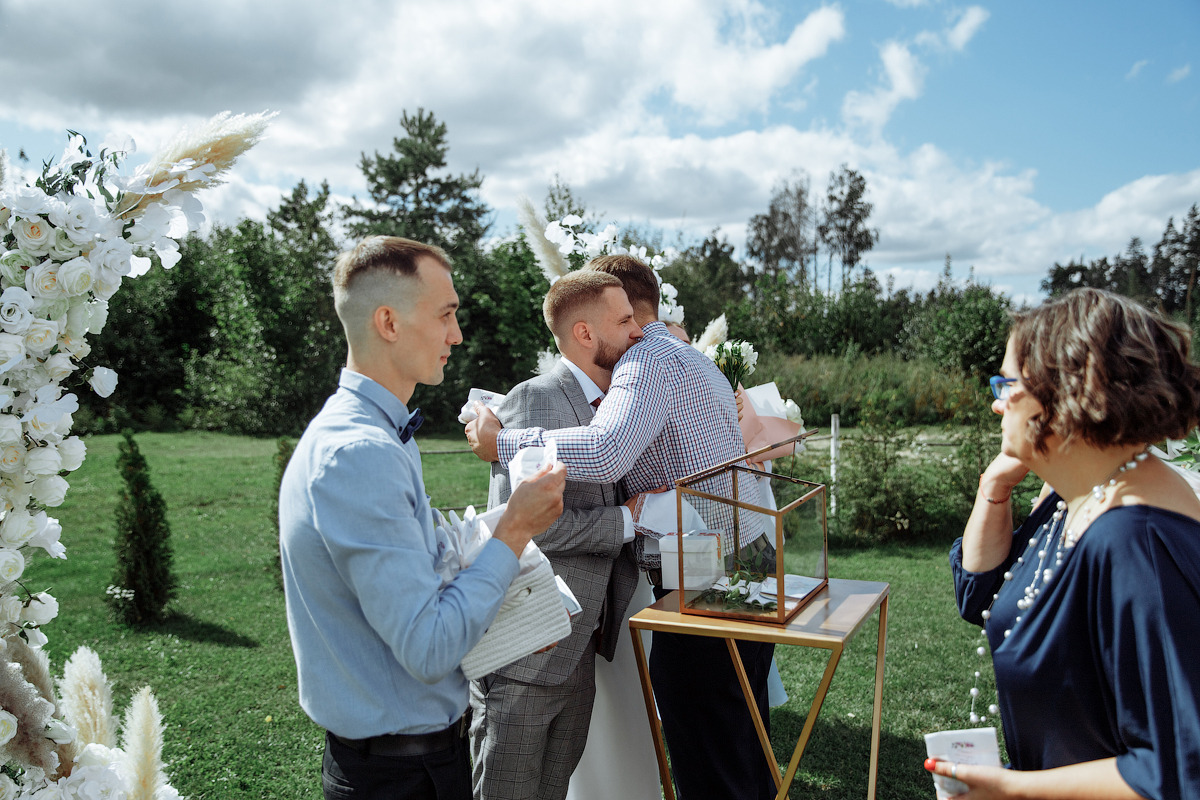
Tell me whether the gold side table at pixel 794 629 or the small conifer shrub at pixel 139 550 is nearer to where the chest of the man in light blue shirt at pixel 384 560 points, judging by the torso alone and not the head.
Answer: the gold side table

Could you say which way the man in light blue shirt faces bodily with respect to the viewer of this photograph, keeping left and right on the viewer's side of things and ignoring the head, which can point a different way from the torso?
facing to the right of the viewer

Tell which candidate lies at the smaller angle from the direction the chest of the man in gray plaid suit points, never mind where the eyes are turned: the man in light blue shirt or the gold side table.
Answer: the gold side table

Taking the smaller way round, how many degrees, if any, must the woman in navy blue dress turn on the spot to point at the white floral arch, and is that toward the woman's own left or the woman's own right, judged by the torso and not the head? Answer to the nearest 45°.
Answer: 0° — they already face it

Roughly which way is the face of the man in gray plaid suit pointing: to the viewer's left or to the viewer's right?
to the viewer's right

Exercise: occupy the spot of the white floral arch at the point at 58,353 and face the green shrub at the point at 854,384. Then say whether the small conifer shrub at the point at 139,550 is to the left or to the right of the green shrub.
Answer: left

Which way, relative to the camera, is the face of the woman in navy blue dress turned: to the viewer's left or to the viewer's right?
to the viewer's left

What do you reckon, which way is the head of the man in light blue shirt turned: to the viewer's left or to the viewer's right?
to the viewer's right

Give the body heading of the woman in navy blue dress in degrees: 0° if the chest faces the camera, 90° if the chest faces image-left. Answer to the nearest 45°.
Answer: approximately 90°

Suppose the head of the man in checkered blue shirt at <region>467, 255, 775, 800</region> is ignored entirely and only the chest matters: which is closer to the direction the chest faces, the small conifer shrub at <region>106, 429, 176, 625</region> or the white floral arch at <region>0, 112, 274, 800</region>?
the small conifer shrub

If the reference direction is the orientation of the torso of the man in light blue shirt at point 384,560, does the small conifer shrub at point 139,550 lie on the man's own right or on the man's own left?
on the man's own left

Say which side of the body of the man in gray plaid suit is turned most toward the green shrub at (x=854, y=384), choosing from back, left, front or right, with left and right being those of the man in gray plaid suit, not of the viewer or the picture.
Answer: left

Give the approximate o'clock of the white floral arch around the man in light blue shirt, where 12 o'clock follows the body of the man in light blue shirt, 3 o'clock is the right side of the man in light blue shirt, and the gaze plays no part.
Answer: The white floral arch is roughly at 7 o'clock from the man in light blue shirt.

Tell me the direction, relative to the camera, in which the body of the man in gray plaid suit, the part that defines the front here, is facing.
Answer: to the viewer's right
